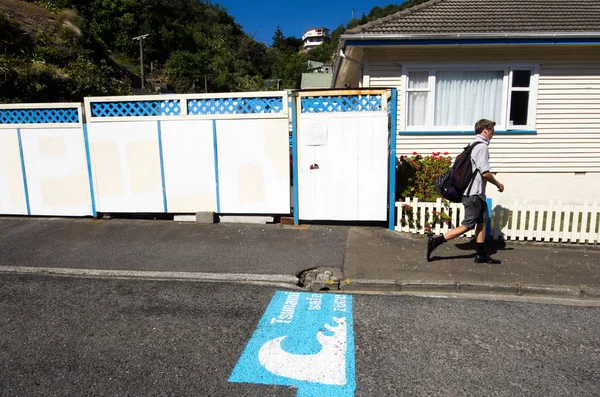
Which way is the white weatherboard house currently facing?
toward the camera

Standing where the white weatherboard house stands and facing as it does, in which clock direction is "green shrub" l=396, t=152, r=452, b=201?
The green shrub is roughly at 1 o'clock from the white weatherboard house.

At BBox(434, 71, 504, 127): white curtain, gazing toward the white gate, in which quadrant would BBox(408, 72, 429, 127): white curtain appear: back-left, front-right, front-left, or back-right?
front-right

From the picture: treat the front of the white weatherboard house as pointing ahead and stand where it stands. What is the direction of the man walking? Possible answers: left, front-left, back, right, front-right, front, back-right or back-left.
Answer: front

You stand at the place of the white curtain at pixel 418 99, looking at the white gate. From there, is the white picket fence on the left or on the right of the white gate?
left

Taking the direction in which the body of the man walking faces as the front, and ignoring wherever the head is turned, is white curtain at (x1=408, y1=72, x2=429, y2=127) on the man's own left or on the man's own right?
on the man's own left

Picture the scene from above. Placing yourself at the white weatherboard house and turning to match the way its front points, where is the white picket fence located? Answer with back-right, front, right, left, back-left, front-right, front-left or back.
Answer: front

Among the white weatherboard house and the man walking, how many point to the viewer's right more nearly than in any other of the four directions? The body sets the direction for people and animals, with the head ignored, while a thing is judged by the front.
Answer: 1

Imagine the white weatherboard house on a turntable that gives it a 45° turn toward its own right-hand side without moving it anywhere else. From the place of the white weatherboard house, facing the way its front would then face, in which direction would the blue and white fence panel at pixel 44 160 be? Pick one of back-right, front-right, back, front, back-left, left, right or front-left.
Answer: front

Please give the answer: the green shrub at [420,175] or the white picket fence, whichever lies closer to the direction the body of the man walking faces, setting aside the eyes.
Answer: the white picket fence

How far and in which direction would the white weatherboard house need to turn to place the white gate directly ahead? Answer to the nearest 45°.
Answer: approximately 45° to its right

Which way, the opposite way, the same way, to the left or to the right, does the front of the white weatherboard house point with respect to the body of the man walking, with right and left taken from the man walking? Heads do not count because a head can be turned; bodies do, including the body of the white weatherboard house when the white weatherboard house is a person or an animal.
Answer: to the right

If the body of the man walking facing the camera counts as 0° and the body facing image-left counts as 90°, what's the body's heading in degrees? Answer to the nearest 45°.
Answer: approximately 270°

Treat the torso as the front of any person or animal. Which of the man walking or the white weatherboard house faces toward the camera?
the white weatherboard house
